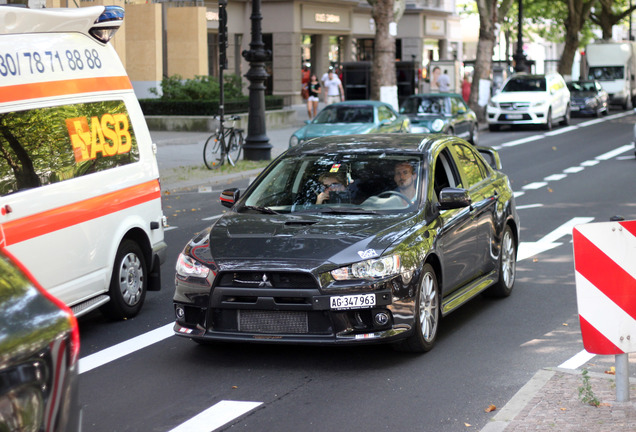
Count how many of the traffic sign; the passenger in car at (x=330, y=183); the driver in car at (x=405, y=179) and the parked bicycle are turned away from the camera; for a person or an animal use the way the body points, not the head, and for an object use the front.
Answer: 0

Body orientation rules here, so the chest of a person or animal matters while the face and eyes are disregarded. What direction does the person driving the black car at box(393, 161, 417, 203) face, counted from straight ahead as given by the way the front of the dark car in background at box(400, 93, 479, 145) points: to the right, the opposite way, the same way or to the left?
the same way

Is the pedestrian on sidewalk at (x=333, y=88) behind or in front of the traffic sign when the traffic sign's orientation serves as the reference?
behind

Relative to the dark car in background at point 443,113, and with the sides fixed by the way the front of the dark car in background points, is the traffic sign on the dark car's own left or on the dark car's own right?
on the dark car's own left

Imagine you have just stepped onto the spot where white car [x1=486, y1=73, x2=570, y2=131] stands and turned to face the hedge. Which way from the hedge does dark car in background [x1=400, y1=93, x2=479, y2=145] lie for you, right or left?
left

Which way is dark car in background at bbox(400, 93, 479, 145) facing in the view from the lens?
facing the viewer and to the left of the viewer

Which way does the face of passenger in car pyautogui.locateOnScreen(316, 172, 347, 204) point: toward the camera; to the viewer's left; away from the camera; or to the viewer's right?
toward the camera

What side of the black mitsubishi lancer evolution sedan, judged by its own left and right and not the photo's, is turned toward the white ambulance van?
right

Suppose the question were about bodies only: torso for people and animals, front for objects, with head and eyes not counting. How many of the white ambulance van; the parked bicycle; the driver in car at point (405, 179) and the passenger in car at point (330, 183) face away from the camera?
0

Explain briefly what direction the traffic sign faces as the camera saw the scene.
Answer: facing the viewer

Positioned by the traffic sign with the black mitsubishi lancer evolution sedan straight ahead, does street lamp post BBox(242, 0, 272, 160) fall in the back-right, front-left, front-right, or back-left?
front-right
